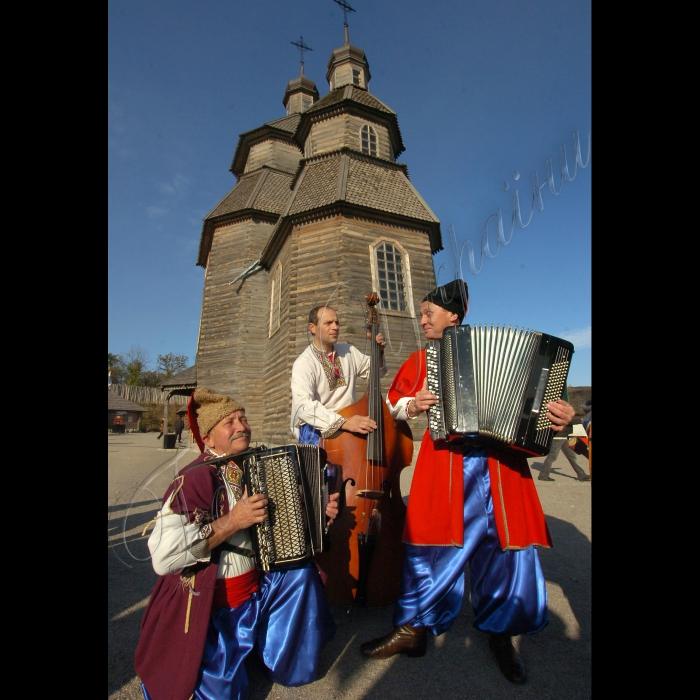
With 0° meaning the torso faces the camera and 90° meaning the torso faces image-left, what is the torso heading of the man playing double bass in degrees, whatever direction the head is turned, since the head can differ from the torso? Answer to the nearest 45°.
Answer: approximately 315°

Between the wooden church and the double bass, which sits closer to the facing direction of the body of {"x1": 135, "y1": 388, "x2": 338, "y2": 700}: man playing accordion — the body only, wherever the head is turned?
the double bass

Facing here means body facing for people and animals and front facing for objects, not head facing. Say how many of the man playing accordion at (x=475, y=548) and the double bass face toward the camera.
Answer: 2

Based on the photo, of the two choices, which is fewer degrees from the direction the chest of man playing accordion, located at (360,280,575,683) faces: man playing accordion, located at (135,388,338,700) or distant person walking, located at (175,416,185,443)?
the man playing accordion

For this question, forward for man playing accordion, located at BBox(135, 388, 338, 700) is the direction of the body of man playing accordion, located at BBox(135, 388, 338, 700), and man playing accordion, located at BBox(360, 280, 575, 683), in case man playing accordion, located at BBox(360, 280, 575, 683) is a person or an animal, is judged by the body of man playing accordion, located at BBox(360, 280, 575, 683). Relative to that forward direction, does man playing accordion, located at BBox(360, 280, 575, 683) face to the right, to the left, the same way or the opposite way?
to the right

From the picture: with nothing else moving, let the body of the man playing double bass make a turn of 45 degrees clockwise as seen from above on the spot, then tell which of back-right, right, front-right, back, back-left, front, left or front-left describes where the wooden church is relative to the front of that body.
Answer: back

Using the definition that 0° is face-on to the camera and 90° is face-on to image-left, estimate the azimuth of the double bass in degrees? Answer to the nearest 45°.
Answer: approximately 0°

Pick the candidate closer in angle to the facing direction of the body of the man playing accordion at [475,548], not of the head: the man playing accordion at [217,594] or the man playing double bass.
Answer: the man playing accordion

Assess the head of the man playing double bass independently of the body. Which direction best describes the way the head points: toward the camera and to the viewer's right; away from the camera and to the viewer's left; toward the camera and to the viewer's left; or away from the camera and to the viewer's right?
toward the camera and to the viewer's right

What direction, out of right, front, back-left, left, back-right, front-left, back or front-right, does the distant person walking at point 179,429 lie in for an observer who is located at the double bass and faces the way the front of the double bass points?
back-right

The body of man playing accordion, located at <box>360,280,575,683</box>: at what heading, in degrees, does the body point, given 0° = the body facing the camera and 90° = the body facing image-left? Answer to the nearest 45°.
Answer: approximately 0°

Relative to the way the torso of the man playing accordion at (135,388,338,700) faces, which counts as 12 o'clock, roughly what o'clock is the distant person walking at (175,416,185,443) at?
The distant person walking is roughly at 7 o'clock from the man playing accordion.

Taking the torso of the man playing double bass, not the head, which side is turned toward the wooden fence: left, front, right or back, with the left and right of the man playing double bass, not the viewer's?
back

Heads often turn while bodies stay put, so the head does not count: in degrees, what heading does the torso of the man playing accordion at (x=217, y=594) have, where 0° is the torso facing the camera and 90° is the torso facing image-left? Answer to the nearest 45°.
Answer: approximately 315°
